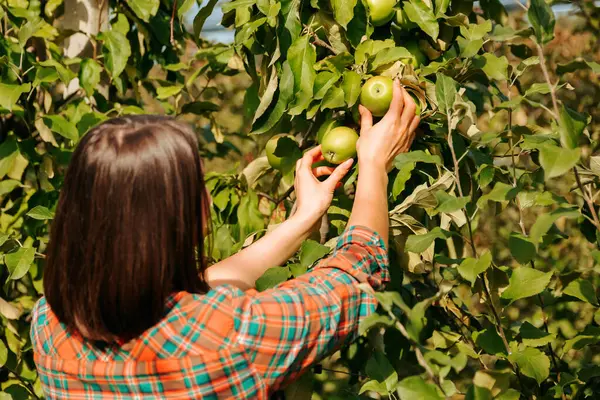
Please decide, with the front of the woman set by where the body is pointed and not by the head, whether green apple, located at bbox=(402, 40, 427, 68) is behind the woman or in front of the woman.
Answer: in front

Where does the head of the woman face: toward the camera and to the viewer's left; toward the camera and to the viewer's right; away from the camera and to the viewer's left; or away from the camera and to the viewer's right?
away from the camera and to the viewer's right

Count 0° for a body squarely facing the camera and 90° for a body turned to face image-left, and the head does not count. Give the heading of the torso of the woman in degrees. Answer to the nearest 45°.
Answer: approximately 225°

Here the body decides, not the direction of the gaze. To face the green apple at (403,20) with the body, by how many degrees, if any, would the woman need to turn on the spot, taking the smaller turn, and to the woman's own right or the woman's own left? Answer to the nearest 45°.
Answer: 0° — they already face it

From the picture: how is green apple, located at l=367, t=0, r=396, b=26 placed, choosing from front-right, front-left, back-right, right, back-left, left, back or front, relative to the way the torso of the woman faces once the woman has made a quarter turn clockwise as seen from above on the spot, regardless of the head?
left
